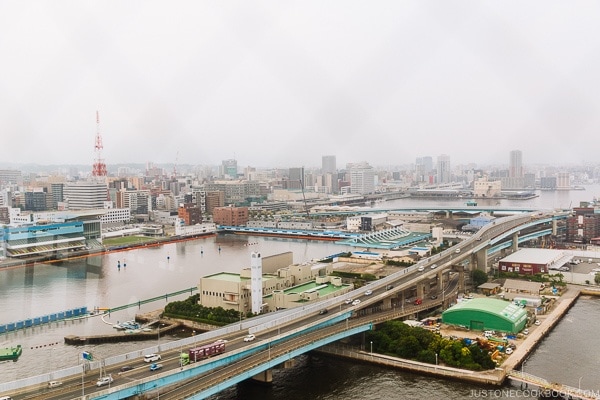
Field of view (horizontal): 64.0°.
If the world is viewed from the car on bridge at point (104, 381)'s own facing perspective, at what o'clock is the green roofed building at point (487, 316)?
The green roofed building is roughly at 7 o'clock from the car on bridge.

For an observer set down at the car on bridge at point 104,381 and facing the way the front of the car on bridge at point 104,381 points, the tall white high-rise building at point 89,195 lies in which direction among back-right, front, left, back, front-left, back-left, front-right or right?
back-right

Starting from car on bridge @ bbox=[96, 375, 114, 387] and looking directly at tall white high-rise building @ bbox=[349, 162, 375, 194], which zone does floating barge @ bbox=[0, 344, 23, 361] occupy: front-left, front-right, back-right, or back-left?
front-left

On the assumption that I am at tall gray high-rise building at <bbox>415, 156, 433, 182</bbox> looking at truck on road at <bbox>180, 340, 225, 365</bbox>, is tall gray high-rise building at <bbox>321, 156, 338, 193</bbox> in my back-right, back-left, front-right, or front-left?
front-right

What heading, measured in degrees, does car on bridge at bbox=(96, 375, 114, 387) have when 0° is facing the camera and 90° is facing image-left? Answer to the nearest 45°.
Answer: approximately 45°

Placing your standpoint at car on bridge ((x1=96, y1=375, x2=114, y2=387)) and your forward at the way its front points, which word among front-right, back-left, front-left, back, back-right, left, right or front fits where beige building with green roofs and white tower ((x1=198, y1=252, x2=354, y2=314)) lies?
back

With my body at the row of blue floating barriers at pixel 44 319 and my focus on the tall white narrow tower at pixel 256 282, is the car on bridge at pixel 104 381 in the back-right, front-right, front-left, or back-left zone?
front-right

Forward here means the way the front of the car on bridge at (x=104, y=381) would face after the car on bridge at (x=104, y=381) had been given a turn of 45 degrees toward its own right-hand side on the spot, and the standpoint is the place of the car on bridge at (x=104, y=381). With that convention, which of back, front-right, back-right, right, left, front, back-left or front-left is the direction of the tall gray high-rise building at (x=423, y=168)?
back-right
